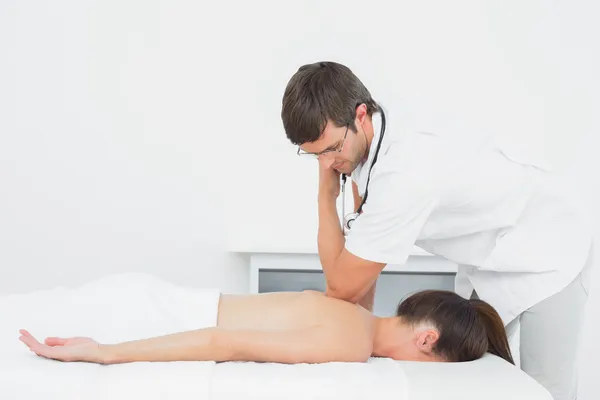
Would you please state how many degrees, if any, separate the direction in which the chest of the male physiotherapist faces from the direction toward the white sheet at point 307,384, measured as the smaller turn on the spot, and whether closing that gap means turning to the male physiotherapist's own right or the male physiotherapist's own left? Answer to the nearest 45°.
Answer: approximately 45° to the male physiotherapist's own left

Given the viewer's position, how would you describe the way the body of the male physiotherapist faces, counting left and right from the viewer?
facing to the left of the viewer
